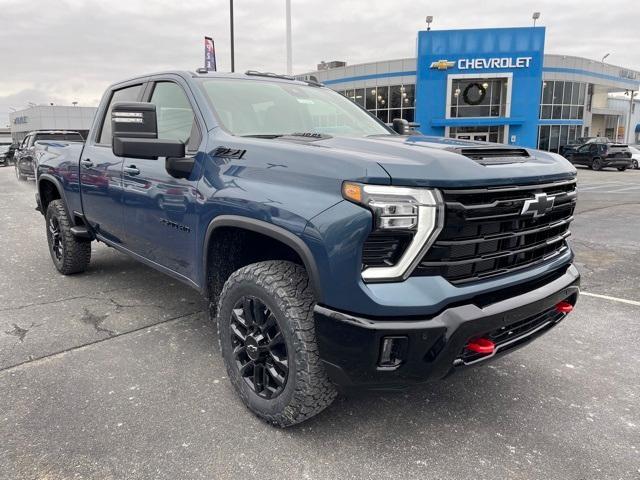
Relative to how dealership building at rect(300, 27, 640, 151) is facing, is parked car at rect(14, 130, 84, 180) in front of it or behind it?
in front

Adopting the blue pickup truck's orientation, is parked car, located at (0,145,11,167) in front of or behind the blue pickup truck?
behind

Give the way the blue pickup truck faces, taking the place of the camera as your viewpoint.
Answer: facing the viewer and to the right of the viewer

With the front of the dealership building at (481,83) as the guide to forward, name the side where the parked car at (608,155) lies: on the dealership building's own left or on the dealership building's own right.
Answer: on the dealership building's own left

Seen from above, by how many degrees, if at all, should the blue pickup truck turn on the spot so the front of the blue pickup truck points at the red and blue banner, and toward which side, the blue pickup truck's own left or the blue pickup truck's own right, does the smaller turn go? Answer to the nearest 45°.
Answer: approximately 135° to the blue pickup truck's own left

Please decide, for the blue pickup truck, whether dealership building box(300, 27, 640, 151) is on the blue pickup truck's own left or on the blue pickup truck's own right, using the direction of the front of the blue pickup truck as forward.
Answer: on the blue pickup truck's own left

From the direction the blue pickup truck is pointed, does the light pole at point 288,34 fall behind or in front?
behind

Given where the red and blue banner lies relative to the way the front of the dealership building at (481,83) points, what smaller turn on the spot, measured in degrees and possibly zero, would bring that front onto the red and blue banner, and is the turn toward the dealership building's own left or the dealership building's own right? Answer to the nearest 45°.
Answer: approximately 45° to the dealership building's own right

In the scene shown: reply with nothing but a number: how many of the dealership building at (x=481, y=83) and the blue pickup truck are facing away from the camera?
0

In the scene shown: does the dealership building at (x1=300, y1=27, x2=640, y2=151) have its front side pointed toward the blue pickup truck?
yes

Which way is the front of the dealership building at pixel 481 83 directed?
toward the camera

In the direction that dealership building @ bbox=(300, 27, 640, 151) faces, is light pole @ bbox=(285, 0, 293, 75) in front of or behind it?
in front
